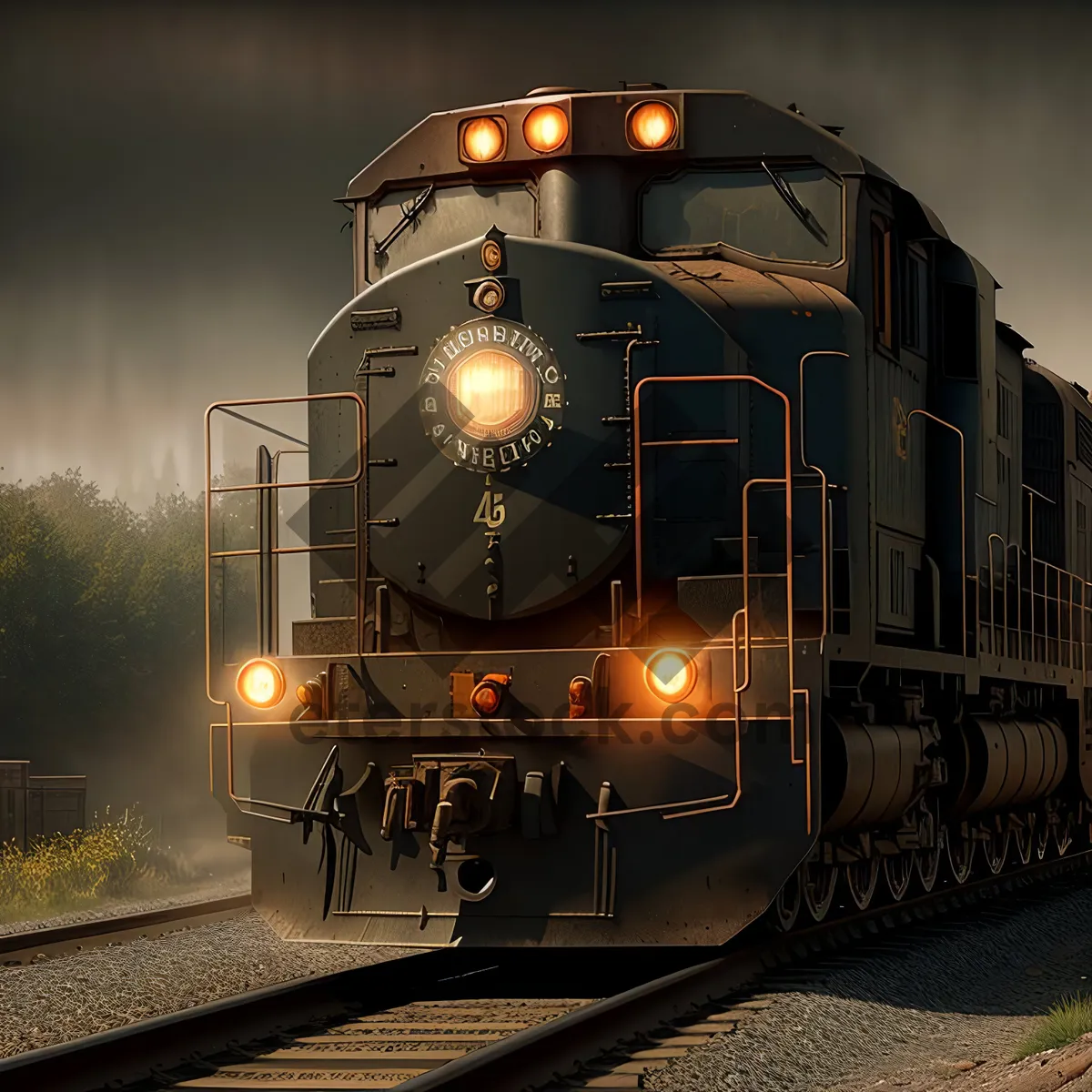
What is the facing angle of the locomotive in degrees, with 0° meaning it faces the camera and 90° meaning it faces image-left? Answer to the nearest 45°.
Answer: approximately 45°

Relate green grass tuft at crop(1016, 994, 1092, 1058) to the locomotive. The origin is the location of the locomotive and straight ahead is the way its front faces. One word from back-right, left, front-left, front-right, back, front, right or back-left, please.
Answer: left

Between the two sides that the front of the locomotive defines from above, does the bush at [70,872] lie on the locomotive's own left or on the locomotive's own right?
on the locomotive's own right
